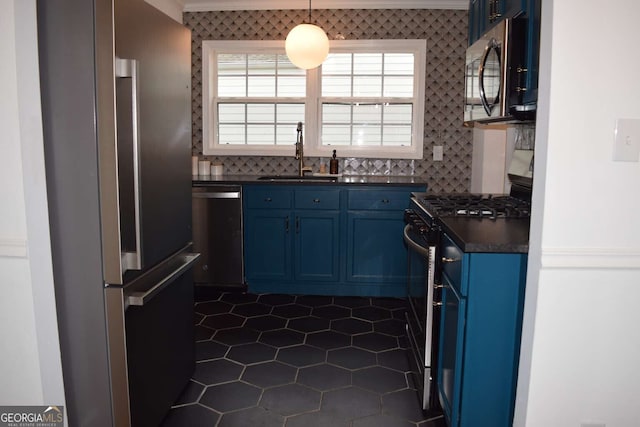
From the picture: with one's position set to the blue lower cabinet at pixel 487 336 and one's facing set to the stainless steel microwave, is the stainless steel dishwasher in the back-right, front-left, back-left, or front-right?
front-left

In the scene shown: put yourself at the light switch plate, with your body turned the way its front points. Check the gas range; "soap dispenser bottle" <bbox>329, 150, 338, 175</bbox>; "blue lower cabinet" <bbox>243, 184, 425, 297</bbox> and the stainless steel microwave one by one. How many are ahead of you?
0

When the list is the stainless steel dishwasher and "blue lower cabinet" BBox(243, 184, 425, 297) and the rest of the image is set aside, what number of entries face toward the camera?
2

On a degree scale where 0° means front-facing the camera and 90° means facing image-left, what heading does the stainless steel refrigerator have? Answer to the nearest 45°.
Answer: approximately 315°

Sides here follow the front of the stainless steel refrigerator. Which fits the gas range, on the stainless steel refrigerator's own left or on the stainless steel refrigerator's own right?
on the stainless steel refrigerator's own left

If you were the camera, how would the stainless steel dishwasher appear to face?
facing the viewer

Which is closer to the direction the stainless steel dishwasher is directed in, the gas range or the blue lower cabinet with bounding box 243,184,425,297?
the gas range

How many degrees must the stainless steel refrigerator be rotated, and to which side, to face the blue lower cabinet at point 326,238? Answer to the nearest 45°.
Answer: approximately 90° to its left

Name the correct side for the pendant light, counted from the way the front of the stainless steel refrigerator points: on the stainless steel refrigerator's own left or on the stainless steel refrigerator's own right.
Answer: on the stainless steel refrigerator's own left

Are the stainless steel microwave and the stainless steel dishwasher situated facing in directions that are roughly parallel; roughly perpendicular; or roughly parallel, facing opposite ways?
roughly perpendicular

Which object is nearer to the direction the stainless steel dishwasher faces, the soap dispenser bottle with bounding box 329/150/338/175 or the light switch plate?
the light switch plate

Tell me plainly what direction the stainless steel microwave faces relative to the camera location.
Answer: facing the viewer and to the left of the viewer

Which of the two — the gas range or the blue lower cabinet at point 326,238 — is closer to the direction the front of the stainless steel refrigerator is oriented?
the gas range

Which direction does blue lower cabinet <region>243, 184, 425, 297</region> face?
toward the camera

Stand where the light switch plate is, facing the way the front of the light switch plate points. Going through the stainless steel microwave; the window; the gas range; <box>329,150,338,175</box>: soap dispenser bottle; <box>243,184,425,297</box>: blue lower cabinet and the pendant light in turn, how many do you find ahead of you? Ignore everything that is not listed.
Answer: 0
